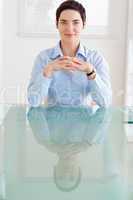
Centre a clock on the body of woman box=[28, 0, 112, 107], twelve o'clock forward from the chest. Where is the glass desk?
The glass desk is roughly at 12 o'clock from the woman.

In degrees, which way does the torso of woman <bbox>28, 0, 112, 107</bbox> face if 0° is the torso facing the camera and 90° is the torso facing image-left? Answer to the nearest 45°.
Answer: approximately 0°
